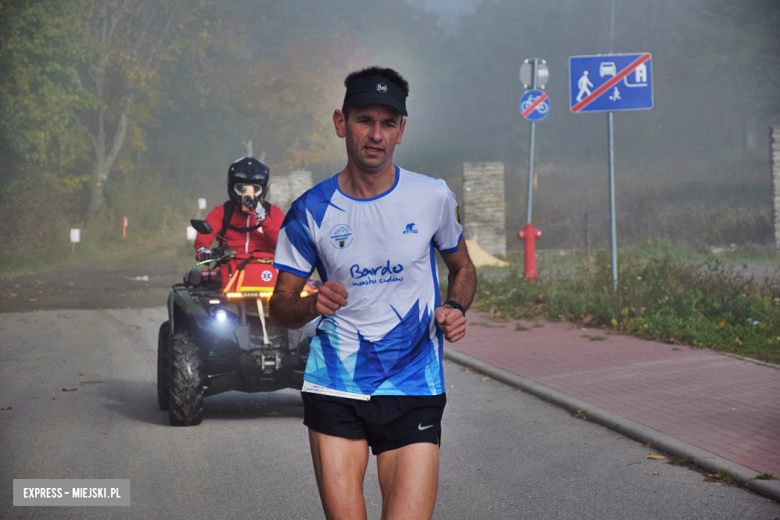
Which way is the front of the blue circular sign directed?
toward the camera

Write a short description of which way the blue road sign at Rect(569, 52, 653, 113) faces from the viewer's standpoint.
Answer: facing the viewer

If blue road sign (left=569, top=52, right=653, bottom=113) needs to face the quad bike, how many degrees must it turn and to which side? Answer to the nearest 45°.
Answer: approximately 45° to its right

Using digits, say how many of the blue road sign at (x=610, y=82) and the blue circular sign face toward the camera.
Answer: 2

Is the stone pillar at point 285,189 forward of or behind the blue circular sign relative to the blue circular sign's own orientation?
behind

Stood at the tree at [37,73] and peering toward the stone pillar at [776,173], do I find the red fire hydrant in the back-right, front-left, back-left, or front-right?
front-right

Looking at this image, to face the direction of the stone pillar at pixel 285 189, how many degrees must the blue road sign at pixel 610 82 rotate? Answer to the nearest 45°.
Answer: approximately 135° to its right

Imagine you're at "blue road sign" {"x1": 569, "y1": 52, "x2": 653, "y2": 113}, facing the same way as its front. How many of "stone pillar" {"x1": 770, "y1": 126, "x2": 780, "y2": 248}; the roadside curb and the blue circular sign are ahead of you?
1

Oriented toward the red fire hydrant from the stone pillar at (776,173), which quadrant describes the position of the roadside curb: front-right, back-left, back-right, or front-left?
front-left

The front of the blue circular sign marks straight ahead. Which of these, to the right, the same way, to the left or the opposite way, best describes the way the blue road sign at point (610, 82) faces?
the same way

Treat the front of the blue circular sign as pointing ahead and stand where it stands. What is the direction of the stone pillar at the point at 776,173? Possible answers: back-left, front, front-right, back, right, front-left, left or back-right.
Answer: back-left
